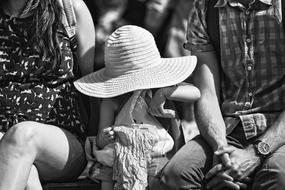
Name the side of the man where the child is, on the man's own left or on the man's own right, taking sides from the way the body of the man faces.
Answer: on the man's own right

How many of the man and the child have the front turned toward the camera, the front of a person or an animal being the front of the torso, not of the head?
2

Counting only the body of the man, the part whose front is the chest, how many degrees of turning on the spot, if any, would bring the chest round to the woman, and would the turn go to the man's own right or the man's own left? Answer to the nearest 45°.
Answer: approximately 90° to the man's own right

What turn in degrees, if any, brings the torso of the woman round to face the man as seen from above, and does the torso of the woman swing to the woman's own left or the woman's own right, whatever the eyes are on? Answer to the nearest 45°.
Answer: approximately 135° to the woman's own left

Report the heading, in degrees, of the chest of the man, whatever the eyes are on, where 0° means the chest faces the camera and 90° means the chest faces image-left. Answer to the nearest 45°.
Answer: approximately 0°

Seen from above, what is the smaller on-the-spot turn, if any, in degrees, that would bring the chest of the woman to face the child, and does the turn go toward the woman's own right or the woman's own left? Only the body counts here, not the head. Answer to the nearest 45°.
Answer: approximately 90° to the woman's own left

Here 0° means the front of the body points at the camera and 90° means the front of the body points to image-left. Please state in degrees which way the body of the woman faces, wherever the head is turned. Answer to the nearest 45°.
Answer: approximately 45°

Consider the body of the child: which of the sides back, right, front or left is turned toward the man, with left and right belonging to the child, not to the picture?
left
